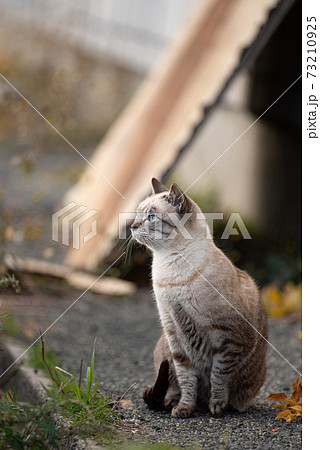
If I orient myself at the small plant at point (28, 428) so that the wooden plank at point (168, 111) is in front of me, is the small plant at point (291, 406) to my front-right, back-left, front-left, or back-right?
front-right

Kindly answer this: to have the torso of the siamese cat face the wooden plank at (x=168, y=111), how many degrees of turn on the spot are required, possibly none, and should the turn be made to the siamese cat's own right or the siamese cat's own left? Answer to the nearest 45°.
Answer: approximately 135° to the siamese cat's own right

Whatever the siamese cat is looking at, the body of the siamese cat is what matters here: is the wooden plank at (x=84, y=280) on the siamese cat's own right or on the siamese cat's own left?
on the siamese cat's own right

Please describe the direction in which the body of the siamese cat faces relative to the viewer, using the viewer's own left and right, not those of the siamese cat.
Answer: facing the viewer and to the left of the viewer

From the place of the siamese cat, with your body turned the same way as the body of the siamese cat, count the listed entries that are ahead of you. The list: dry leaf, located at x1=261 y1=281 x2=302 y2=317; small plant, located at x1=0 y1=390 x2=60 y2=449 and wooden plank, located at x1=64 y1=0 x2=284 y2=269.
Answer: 1

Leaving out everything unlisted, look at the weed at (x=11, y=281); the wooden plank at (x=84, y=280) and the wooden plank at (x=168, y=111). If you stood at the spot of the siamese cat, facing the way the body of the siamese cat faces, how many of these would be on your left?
0

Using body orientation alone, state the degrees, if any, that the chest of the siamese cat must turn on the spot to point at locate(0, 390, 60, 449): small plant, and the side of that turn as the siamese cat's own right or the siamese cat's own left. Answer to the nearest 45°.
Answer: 0° — it already faces it
